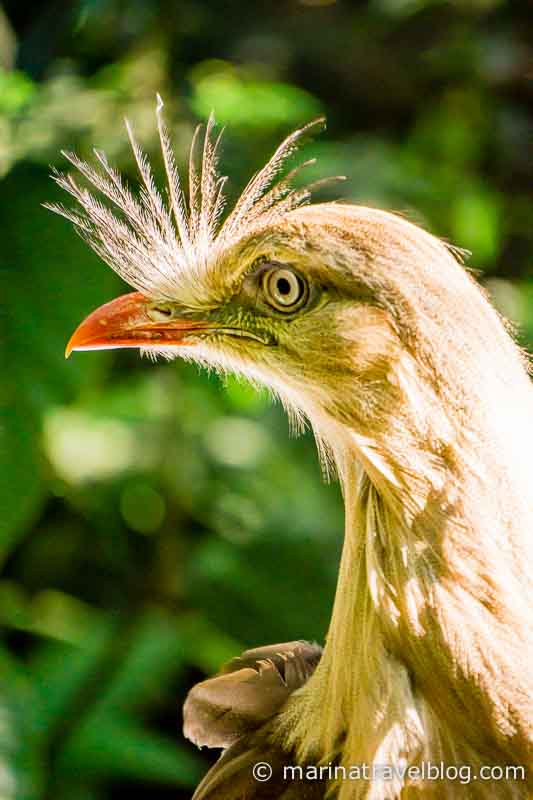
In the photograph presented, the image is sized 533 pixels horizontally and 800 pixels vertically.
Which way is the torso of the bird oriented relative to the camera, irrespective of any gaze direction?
to the viewer's left
